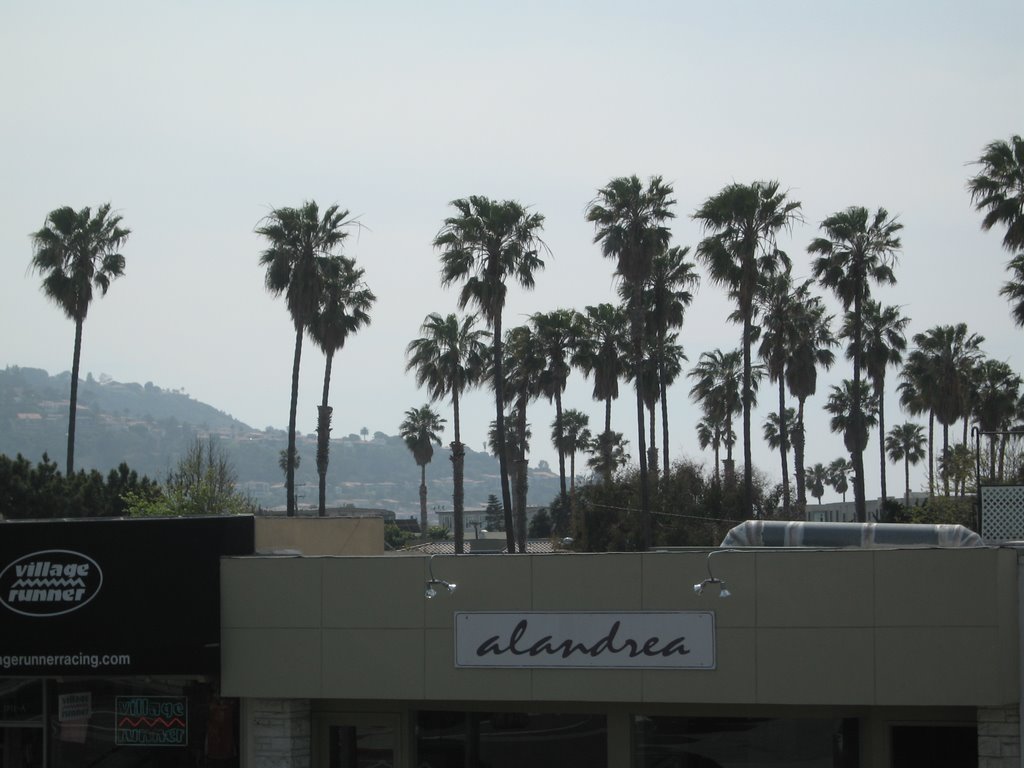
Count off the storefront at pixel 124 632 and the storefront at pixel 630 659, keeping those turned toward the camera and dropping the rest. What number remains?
2

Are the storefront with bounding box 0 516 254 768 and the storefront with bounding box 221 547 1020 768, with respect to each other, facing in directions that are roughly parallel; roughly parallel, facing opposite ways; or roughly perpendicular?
roughly parallel

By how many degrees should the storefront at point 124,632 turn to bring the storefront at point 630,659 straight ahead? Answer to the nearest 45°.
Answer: approximately 45° to its left

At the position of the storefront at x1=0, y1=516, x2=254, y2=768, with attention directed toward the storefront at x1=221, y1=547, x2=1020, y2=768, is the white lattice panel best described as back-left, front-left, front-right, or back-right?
front-left

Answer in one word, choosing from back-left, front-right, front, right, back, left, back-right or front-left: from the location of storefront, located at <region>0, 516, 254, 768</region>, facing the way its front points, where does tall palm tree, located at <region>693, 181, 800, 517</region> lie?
back-left

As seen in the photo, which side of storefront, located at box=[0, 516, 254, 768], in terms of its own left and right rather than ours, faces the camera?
front

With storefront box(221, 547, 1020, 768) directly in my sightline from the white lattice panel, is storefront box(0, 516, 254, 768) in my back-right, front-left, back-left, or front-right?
front-right

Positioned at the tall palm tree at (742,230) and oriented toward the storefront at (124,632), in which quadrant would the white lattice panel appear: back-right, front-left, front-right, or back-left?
front-left

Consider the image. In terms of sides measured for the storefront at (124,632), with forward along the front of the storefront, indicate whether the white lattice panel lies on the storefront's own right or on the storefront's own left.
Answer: on the storefront's own left

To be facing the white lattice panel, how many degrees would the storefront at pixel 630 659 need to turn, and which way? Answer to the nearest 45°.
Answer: approximately 135° to its left

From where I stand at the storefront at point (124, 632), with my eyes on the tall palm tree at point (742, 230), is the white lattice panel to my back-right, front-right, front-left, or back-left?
front-right

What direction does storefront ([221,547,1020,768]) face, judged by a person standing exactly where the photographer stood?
facing the viewer

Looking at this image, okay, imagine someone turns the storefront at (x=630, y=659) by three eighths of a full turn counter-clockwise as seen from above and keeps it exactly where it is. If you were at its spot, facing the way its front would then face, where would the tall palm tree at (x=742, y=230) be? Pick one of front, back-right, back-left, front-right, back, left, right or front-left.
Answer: front-left

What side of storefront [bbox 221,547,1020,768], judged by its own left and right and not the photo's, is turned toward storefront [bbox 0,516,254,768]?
right
